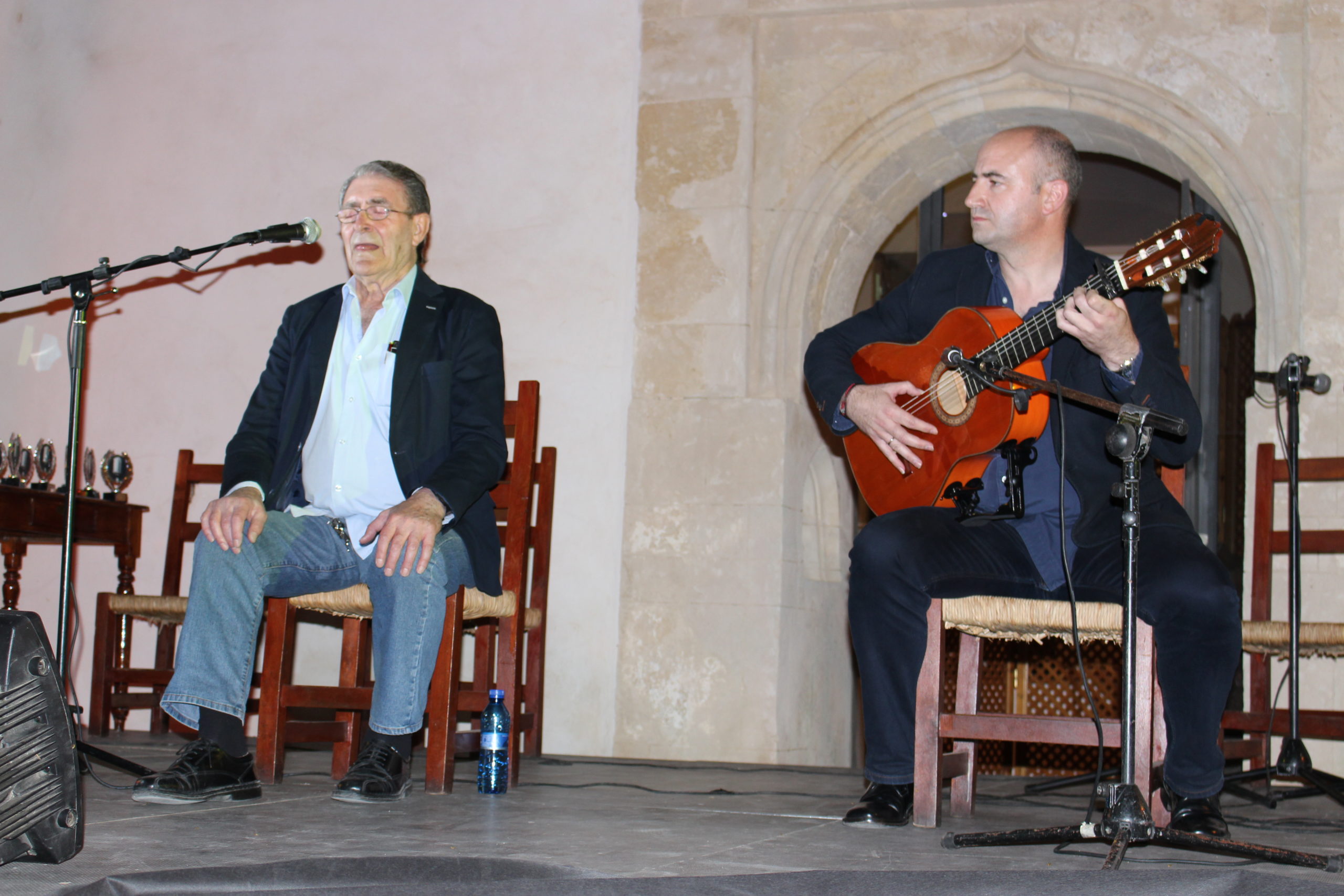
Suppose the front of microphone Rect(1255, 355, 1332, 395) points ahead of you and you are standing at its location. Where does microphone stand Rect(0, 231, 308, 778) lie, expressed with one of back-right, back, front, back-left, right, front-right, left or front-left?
back-right

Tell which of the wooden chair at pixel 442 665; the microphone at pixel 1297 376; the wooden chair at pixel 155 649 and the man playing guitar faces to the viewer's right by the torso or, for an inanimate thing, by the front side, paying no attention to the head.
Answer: the microphone

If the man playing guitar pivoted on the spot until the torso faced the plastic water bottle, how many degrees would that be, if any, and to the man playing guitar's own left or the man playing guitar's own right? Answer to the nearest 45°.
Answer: approximately 90° to the man playing guitar's own right

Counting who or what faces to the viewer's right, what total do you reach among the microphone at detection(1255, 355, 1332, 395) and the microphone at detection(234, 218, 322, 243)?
2

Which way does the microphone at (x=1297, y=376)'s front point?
to the viewer's right

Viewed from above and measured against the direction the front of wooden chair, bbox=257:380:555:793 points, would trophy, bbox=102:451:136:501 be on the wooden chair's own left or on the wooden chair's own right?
on the wooden chair's own right

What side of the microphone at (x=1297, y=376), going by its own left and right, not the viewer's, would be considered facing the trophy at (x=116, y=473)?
back

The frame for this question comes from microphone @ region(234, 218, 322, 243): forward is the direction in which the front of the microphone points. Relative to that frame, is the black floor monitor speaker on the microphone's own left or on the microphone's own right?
on the microphone's own right

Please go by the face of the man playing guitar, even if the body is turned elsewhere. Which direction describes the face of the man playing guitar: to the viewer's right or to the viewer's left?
to the viewer's left

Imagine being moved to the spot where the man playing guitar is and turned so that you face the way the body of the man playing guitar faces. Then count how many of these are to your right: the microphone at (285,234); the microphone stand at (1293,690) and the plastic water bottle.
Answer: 2

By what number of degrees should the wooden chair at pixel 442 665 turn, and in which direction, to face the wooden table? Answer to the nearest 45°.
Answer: approximately 90° to its right
